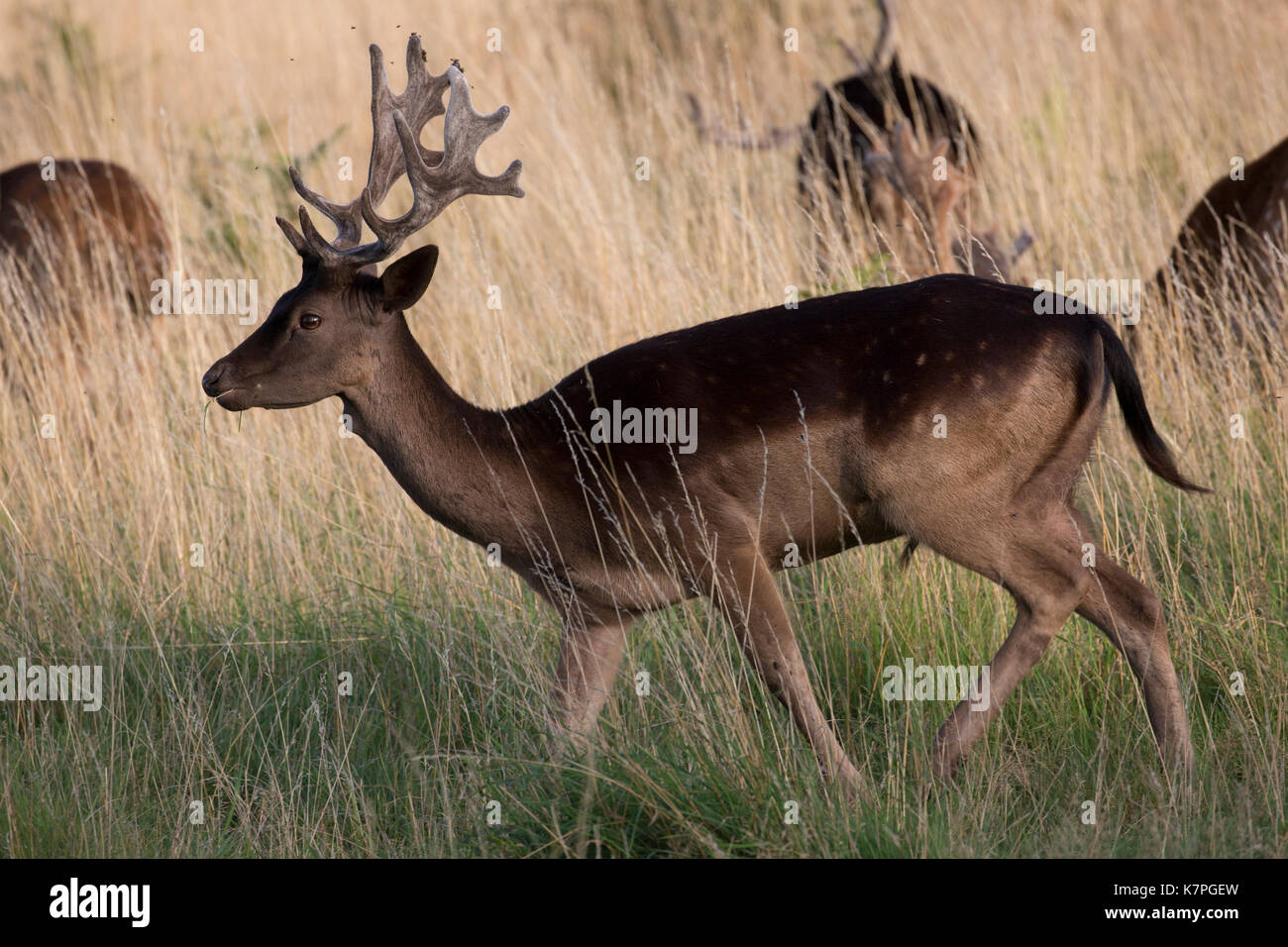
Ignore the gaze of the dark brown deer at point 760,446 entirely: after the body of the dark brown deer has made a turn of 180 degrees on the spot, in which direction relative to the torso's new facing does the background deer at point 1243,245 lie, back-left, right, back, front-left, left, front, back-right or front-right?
front-left

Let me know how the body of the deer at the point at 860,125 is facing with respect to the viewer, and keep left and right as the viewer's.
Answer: facing the viewer and to the left of the viewer

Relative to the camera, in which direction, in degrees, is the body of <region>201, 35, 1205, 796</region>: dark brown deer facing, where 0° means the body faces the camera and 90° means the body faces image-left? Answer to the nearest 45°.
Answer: approximately 90°

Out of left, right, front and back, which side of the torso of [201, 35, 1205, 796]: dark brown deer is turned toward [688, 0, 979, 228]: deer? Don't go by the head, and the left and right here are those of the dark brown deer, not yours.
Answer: right

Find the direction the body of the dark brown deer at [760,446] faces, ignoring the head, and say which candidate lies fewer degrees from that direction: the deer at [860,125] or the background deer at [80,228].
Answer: the background deer

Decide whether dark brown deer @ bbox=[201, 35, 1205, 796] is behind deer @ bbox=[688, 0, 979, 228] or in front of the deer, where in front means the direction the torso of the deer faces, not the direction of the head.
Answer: in front

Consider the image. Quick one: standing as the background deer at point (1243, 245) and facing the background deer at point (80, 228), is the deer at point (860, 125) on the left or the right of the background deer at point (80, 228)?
right

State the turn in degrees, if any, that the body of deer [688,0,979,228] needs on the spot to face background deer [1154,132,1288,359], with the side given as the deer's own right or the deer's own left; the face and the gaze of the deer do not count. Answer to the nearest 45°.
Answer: approximately 90° to the deer's own left
